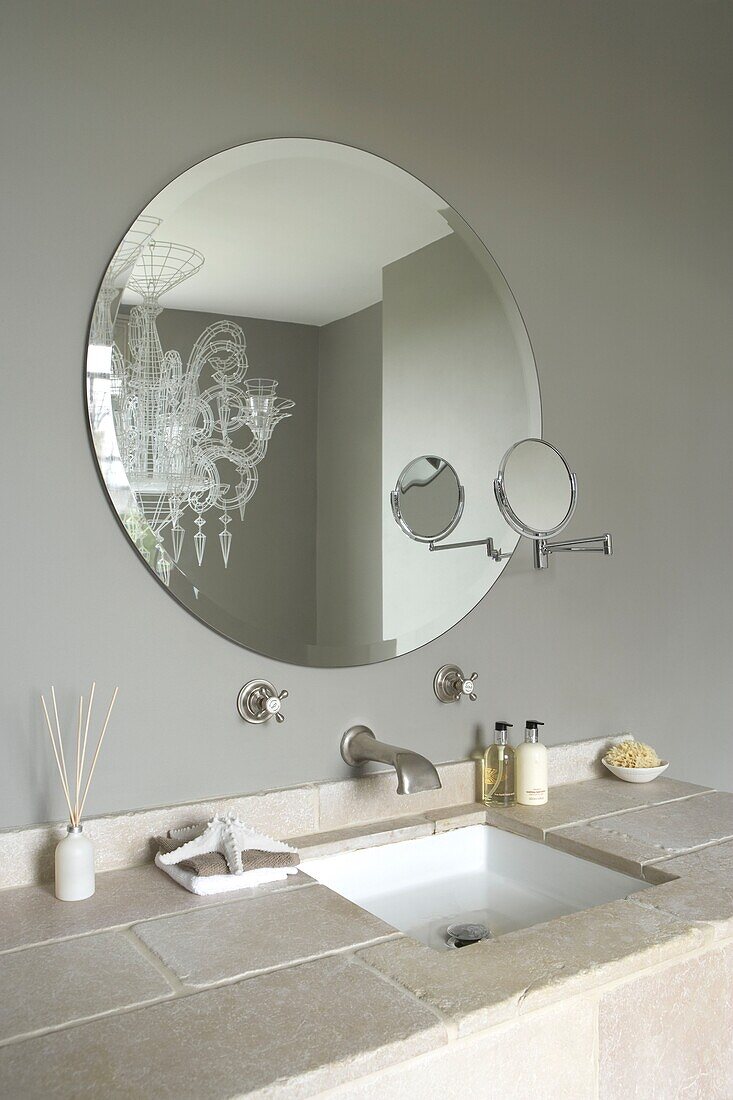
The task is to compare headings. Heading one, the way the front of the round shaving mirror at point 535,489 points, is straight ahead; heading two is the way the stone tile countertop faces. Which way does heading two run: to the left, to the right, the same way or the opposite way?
the same way

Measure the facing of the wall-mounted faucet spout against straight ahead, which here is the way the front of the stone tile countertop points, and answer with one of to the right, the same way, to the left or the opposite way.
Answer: the same way

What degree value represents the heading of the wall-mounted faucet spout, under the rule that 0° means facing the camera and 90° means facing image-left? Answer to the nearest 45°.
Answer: approximately 315°

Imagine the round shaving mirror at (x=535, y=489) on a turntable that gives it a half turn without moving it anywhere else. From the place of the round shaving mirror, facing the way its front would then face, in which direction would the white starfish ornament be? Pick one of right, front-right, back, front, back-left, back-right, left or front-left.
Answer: left

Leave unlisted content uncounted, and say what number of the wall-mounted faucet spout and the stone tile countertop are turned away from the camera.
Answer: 0

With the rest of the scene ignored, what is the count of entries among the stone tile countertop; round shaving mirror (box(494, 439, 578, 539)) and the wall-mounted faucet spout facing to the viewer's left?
0

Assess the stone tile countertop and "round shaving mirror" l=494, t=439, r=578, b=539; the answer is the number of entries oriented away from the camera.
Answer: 0

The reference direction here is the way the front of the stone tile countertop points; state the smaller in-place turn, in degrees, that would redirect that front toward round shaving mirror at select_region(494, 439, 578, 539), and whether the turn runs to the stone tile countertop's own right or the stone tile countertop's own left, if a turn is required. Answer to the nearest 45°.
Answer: approximately 90° to the stone tile countertop's own left

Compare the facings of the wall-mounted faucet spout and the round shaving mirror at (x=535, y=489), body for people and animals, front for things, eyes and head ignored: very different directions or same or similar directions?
same or similar directions

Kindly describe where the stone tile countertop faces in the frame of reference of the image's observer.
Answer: facing the viewer and to the right of the viewer
